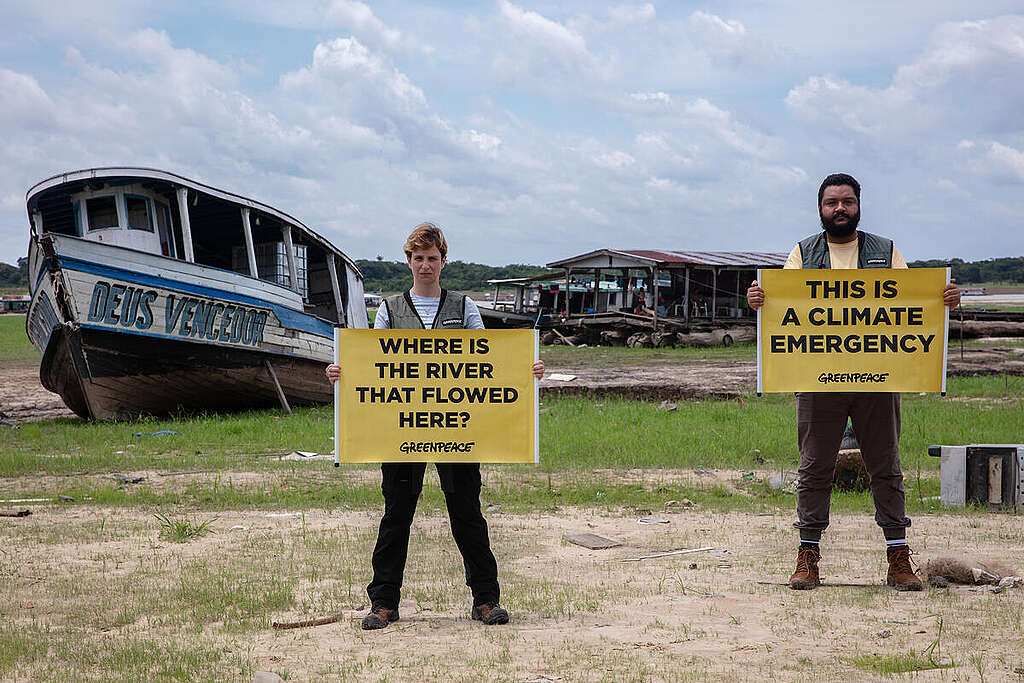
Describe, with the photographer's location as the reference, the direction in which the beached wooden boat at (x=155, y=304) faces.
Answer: facing the viewer and to the left of the viewer

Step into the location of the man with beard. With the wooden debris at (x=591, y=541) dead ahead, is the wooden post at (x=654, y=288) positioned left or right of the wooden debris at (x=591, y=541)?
right

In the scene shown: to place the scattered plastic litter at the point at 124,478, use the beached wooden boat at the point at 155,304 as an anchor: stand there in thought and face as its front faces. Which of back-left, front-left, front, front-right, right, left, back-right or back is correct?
front-left

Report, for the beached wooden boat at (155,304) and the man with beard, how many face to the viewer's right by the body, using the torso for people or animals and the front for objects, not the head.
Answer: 0

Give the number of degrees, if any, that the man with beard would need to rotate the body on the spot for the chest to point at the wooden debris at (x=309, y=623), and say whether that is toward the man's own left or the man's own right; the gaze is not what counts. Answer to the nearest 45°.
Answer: approximately 45° to the man's own right

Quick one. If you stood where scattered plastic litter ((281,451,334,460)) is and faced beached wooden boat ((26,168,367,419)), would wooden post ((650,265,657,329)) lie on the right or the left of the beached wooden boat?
right

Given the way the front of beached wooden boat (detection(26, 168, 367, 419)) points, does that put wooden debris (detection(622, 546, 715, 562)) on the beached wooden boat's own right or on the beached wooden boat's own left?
on the beached wooden boat's own left

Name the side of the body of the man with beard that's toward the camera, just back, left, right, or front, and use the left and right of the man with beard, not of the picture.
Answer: front

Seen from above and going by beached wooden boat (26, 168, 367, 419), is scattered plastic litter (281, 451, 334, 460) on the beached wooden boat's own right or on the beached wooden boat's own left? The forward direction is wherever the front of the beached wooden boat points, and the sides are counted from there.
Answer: on the beached wooden boat's own left

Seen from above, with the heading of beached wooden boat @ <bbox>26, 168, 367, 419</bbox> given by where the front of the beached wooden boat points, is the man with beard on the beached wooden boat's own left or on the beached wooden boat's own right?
on the beached wooden boat's own left
